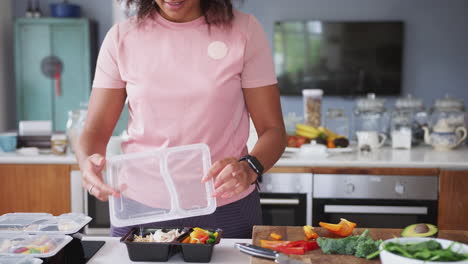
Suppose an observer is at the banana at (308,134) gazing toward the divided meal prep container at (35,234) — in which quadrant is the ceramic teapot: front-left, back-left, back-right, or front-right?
back-left

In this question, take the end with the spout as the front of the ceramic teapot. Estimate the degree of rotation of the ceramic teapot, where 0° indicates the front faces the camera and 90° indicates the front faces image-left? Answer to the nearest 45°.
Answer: approximately 90°

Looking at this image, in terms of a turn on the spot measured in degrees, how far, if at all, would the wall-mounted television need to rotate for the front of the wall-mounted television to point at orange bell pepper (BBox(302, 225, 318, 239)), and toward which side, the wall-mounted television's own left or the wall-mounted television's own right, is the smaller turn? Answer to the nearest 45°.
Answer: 0° — it already faces it

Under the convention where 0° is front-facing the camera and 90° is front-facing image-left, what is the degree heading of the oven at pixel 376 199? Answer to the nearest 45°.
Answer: approximately 0°

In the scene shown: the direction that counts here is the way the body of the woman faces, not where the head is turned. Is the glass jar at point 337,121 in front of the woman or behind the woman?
behind

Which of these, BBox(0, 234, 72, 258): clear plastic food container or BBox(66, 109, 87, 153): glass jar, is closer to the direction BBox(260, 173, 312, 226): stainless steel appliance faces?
the clear plastic food container

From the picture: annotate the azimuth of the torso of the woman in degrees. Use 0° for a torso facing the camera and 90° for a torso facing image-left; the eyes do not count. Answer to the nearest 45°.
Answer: approximately 0°
